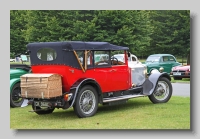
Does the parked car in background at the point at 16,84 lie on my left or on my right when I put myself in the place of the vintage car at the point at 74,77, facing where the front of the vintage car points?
on my left

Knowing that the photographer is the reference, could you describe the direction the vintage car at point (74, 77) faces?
facing away from the viewer and to the right of the viewer

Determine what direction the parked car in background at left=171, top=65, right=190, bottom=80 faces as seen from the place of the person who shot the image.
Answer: facing the viewer and to the left of the viewer

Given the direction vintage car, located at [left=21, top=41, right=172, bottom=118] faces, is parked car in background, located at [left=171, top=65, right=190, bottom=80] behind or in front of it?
in front

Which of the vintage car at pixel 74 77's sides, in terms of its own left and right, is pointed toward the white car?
front

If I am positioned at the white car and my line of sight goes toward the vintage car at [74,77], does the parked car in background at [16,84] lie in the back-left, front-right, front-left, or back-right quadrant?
front-right
